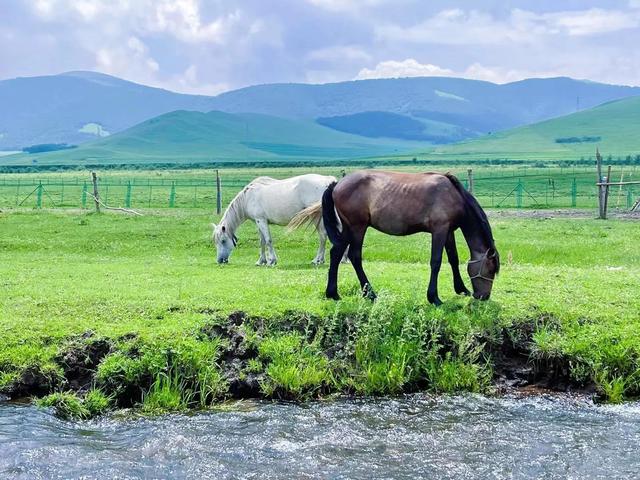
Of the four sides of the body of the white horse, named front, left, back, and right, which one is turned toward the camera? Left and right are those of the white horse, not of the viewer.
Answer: left

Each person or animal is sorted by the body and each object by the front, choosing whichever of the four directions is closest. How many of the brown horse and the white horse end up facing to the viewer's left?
1

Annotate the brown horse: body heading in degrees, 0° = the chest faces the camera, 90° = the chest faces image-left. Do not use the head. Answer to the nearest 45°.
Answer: approximately 270°

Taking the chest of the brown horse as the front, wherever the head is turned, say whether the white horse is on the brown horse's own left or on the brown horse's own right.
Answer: on the brown horse's own left

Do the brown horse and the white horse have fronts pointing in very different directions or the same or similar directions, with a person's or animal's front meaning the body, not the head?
very different directions

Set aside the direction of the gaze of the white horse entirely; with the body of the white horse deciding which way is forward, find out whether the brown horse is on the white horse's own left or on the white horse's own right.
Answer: on the white horse's own left

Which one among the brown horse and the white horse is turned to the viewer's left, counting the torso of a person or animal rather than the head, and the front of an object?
the white horse
